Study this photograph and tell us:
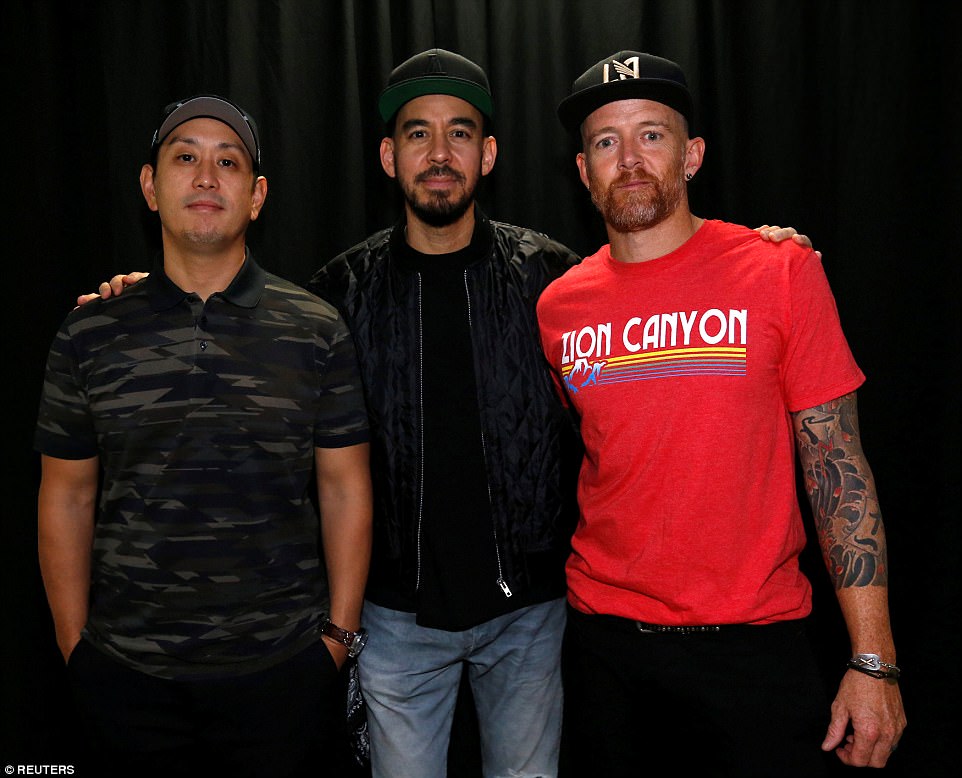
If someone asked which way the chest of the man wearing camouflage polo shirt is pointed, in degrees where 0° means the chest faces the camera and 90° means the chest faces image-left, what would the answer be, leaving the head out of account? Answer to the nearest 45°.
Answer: approximately 0°

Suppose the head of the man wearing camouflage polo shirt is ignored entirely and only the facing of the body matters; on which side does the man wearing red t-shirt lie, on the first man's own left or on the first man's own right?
on the first man's own left

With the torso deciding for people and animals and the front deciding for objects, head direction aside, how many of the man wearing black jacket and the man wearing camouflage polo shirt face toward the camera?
2

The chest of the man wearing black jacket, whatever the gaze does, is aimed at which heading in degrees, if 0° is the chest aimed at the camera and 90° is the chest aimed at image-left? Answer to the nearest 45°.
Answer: approximately 0°

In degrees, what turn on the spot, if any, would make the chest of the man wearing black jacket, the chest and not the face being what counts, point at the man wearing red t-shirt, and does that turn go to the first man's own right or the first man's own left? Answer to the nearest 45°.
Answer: approximately 45° to the first man's own left
